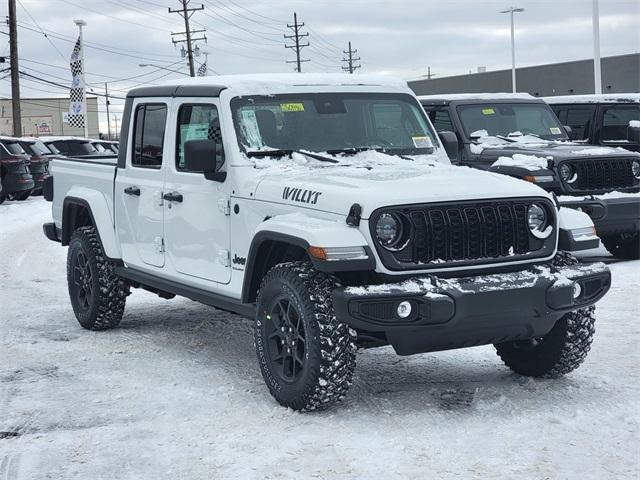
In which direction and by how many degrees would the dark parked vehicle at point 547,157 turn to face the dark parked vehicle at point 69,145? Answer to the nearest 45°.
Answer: approximately 180°

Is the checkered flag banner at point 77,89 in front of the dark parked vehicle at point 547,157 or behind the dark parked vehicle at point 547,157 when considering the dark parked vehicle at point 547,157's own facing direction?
behind

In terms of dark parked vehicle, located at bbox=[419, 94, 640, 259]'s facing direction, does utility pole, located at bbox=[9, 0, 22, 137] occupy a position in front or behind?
behind

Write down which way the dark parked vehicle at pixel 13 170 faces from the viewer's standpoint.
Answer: facing away from the viewer and to the left of the viewer

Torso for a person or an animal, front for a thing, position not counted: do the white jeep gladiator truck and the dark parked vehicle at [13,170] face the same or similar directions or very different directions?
very different directions

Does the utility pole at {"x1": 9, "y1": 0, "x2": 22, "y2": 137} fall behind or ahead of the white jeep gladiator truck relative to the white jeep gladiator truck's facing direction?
behind

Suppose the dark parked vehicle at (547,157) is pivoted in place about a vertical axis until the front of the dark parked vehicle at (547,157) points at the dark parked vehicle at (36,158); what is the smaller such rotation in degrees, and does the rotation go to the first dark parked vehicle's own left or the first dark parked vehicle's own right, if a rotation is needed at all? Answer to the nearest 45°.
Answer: approximately 180°

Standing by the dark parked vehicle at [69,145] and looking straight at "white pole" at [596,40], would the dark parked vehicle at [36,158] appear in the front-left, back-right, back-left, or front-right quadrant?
back-right

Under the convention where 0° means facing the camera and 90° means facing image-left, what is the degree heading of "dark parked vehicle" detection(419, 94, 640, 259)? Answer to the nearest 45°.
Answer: approximately 315°

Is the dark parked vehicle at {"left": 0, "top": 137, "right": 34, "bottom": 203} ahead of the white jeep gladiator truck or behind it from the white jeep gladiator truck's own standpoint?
behind
